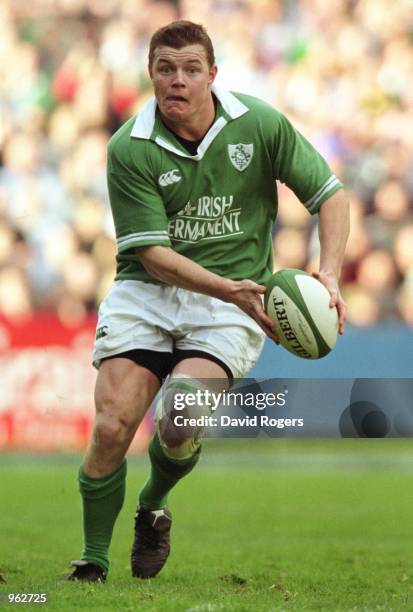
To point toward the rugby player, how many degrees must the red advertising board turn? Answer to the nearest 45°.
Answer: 0° — it already faces them

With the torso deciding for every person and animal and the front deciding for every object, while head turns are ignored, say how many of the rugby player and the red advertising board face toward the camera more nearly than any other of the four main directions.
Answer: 2

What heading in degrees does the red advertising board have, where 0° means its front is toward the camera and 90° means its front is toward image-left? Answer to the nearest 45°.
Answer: approximately 0°

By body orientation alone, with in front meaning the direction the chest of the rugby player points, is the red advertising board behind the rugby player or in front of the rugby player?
behind
